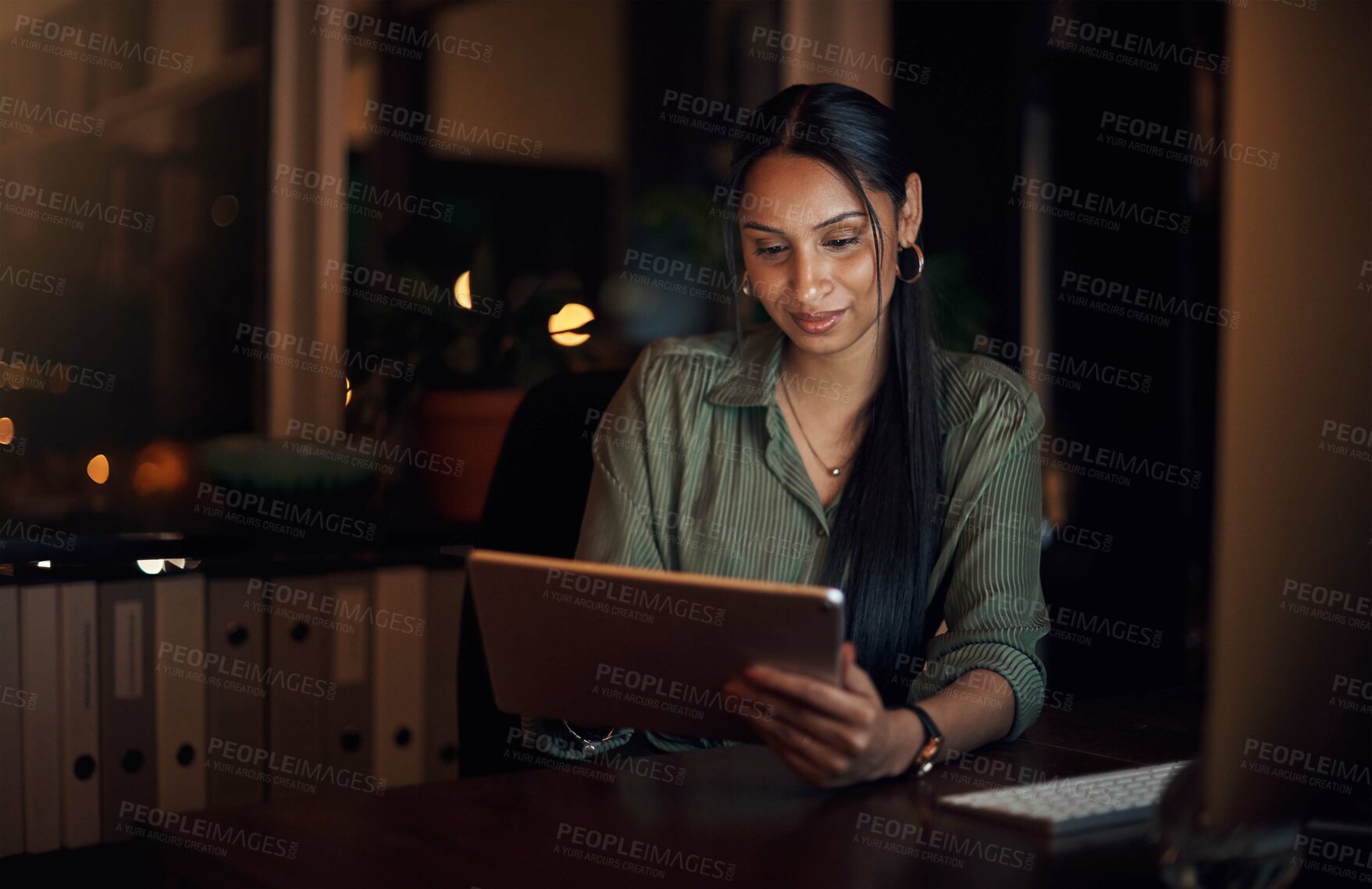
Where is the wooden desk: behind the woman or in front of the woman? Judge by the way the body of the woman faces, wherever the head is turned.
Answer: in front

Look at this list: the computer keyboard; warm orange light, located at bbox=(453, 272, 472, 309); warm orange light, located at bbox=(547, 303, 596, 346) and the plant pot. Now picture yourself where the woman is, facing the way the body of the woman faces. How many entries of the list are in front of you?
1

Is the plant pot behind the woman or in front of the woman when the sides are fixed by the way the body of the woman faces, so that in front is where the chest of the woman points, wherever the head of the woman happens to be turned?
behind

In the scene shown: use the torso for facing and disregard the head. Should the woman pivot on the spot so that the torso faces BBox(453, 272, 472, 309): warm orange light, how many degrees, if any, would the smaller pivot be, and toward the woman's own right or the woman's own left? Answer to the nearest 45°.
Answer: approximately 135° to the woman's own right

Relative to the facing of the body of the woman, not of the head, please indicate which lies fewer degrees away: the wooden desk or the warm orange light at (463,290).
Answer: the wooden desk

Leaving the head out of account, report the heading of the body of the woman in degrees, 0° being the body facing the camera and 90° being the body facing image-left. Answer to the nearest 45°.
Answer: approximately 0°

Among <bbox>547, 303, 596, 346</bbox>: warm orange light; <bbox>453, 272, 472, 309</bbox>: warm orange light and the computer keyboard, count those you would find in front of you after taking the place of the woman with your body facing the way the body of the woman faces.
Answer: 1

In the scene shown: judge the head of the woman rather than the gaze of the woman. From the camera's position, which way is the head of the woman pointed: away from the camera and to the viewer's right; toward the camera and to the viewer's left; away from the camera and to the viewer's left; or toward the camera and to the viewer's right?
toward the camera and to the viewer's left

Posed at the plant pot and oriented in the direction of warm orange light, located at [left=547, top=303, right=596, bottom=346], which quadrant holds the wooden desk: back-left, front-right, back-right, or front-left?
back-right

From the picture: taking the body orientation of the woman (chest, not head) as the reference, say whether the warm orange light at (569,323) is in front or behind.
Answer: behind
